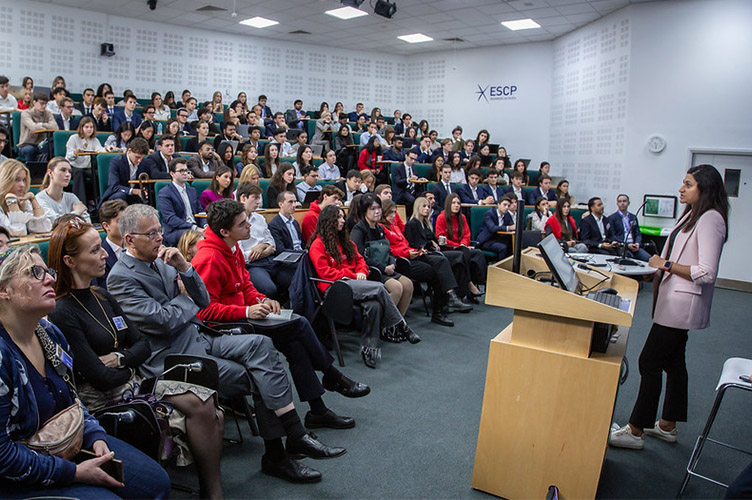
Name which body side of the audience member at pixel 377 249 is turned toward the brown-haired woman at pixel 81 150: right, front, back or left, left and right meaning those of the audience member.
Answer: back

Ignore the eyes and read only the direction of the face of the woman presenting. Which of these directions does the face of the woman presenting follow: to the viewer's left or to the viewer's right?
to the viewer's left

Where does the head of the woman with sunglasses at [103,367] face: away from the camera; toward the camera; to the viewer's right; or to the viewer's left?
to the viewer's right

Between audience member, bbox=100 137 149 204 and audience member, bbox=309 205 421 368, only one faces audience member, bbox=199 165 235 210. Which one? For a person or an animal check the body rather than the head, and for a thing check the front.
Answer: audience member, bbox=100 137 149 204

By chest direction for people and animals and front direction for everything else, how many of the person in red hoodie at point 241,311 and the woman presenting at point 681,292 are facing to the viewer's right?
1

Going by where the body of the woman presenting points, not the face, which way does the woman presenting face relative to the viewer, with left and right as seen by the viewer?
facing to the left of the viewer

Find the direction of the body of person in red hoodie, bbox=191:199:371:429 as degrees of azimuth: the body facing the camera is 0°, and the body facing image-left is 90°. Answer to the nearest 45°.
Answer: approximately 270°

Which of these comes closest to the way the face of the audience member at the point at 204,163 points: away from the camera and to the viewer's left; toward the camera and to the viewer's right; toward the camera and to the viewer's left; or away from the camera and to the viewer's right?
toward the camera and to the viewer's right

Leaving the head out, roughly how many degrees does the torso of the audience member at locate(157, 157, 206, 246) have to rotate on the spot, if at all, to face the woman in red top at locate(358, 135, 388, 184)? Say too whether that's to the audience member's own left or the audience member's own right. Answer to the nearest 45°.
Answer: approximately 90° to the audience member's own left

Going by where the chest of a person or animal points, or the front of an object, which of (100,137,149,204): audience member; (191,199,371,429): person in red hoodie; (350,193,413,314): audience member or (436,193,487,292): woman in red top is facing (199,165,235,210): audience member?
(100,137,149,204): audience member

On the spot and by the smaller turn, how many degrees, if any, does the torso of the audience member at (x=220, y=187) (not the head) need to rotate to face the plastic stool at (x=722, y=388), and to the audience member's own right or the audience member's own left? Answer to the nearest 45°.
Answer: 0° — they already face it
